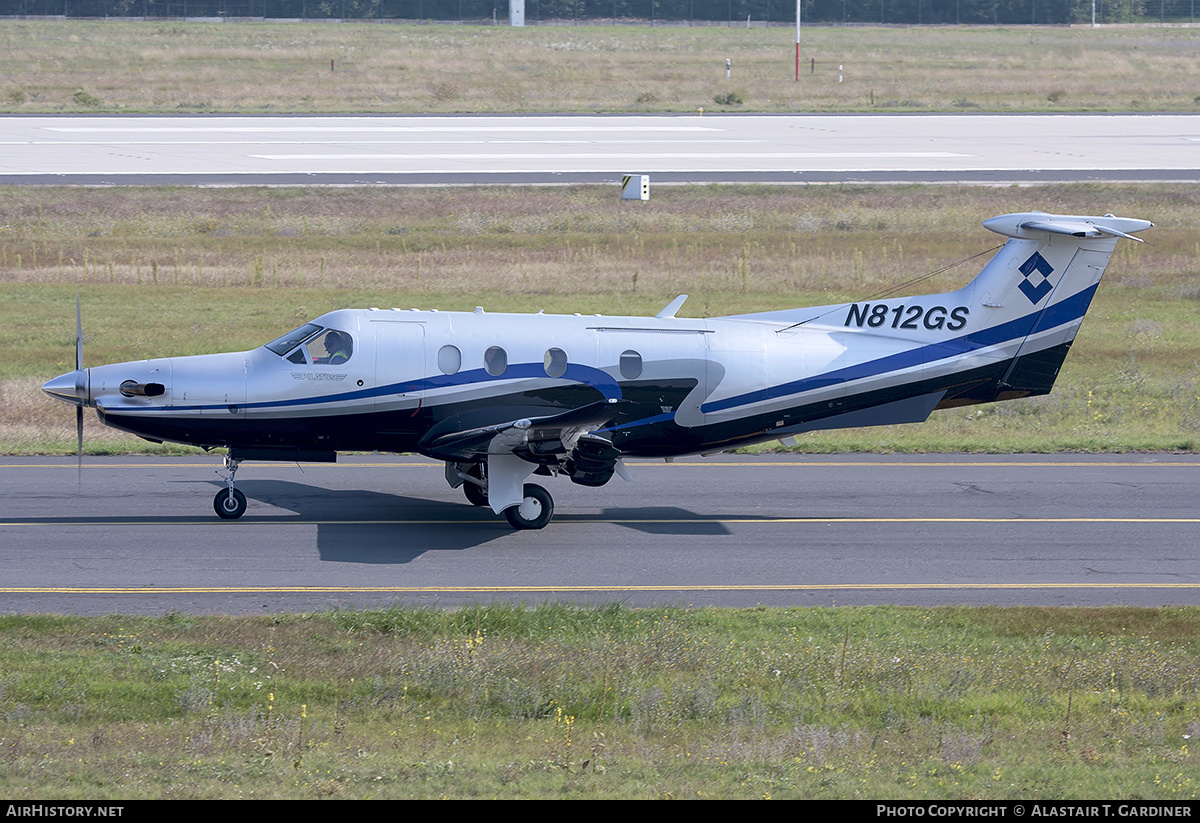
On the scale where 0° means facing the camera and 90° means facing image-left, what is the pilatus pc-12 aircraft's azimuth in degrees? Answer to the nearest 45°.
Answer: approximately 90°
